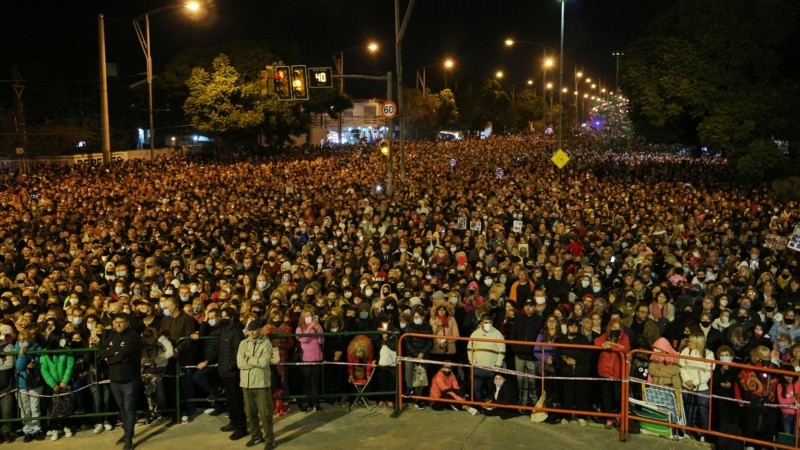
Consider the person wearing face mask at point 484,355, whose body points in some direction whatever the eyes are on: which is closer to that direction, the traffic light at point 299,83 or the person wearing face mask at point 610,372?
the person wearing face mask

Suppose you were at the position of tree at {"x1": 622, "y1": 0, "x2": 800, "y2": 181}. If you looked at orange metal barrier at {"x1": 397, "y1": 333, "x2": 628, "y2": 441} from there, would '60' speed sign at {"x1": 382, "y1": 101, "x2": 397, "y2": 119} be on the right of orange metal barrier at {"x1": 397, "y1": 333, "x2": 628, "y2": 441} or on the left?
right

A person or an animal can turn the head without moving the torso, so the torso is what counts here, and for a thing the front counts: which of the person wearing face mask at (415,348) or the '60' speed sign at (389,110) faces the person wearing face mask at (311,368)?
the '60' speed sign

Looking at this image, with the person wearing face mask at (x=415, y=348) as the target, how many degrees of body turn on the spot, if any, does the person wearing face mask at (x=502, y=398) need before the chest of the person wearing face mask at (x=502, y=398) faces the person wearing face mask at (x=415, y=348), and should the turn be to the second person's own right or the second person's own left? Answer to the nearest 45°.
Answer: approximately 90° to the second person's own right

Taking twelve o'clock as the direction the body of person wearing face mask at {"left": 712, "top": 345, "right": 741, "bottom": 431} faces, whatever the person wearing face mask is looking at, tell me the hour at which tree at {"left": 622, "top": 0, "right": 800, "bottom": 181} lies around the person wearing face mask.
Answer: The tree is roughly at 6 o'clock from the person wearing face mask.

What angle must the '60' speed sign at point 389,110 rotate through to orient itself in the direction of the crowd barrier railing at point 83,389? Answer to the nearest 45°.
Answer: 0° — it already faces it

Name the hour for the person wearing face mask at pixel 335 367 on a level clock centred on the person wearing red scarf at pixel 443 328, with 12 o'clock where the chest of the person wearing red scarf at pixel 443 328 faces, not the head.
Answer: the person wearing face mask at pixel 335 367 is roughly at 2 o'clock from the person wearing red scarf at pixel 443 328.

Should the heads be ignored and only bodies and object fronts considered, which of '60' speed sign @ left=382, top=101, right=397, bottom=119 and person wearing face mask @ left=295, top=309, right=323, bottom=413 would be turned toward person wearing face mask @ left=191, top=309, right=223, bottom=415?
the '60' speed sign

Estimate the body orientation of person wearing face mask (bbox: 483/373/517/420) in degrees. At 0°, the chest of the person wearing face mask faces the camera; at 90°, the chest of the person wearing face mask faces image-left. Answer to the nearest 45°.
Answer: approximately 0°

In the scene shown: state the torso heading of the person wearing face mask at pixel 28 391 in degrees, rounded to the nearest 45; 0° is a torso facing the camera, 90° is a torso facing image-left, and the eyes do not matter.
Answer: approximately 315°

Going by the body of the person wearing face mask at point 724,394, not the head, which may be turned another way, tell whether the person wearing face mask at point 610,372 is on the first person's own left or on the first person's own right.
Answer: on the first person's own right
